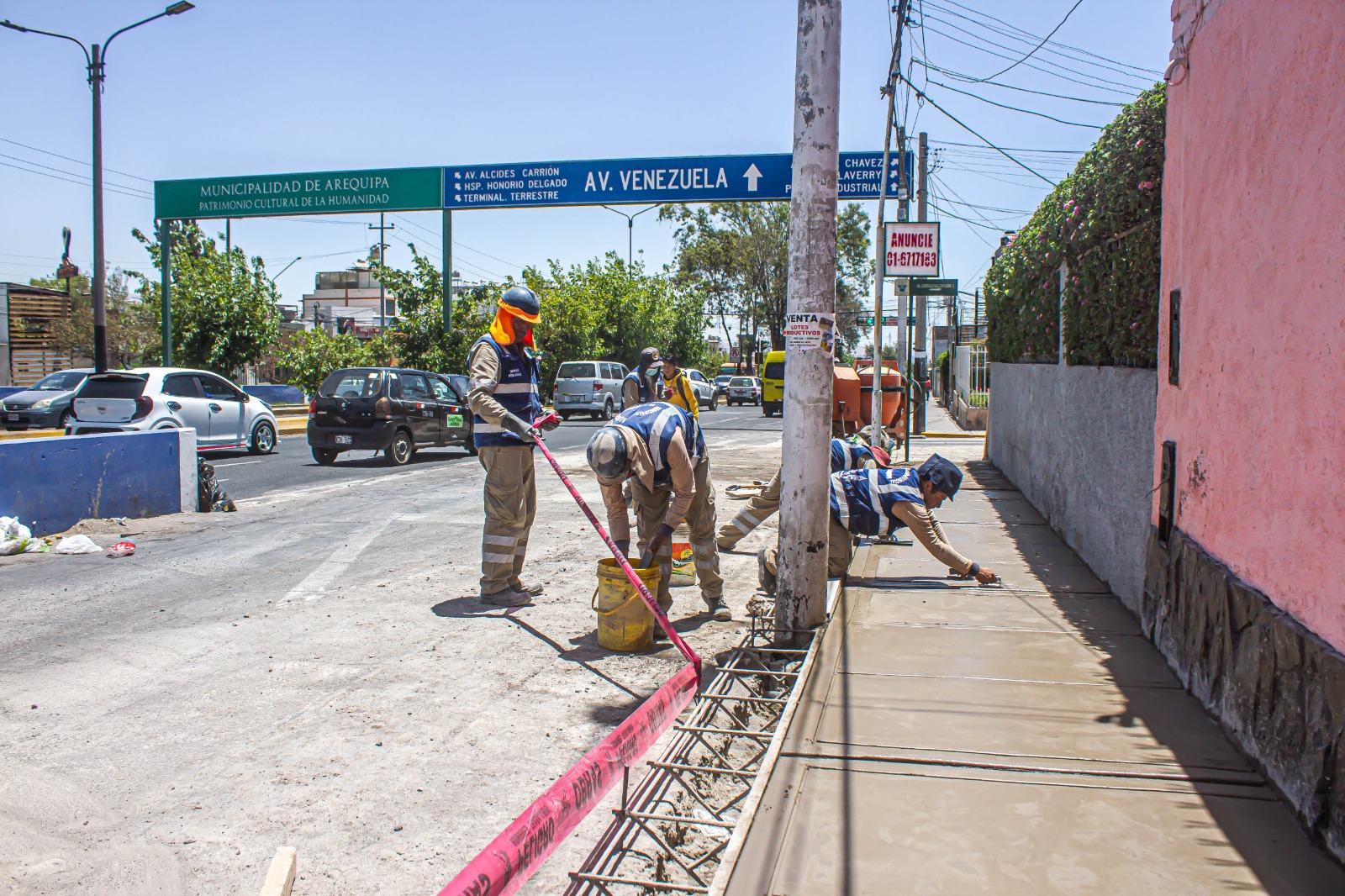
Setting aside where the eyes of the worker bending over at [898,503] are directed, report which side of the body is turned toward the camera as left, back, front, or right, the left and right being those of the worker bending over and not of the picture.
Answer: right

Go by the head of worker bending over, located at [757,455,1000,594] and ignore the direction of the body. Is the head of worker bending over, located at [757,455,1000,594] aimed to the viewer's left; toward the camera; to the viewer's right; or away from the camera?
to the viewer's right

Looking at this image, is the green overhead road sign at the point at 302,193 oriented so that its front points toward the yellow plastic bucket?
yes

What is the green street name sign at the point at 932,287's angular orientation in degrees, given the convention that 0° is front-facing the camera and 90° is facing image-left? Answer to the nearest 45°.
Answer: approximately 0°

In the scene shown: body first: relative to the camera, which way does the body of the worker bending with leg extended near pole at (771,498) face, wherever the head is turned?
to the viewer's right

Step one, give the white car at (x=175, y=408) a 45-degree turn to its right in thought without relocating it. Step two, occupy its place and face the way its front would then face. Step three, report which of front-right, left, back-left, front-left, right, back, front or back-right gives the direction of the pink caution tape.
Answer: right

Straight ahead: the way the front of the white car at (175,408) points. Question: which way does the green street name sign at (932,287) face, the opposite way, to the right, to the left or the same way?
the opposite way

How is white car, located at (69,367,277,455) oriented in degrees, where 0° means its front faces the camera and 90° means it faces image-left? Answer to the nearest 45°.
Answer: approximately 225°
